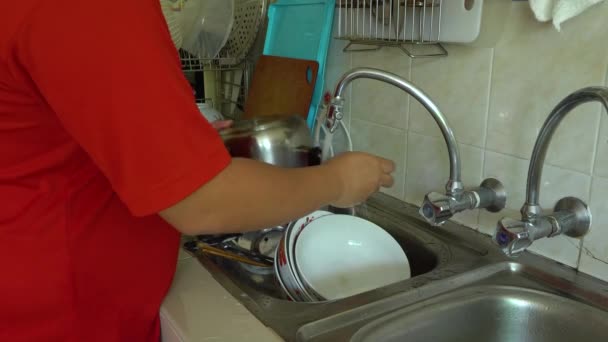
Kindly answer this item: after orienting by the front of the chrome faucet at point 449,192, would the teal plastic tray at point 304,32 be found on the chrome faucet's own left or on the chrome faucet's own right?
on the chrome faucet's own right

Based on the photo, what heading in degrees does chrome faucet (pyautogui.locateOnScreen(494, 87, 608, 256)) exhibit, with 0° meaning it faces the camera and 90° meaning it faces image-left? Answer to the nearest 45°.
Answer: approximately 45°

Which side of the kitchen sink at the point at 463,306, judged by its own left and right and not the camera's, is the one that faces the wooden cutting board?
right

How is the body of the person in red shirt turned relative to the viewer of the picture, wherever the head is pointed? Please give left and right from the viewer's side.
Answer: facing away from the viewer and to the right of the viewer
